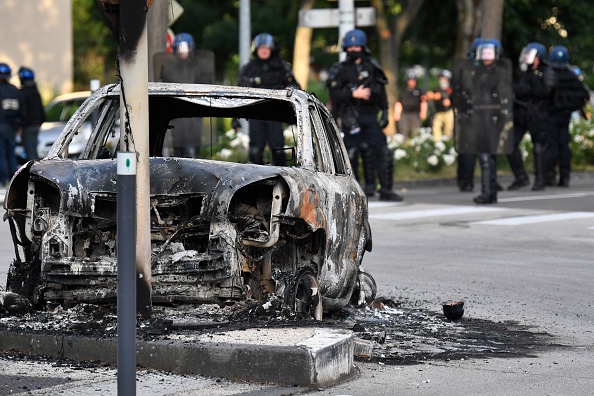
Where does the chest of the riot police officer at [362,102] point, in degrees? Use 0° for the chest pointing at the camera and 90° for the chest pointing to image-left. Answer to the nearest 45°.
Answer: approximately 0°

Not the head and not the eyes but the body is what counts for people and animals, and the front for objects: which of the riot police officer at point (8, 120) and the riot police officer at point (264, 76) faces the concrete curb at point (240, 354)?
the riot police officer at point (264, 76)

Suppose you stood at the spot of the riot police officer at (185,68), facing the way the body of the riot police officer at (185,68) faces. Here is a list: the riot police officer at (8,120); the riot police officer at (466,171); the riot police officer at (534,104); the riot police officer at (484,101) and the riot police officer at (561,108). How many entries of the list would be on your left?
4

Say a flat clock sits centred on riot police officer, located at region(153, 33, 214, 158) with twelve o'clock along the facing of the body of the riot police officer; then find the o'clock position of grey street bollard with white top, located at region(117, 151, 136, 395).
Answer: The grey street bollard with white top is roughly at 12 o'clock from the riot police officer.

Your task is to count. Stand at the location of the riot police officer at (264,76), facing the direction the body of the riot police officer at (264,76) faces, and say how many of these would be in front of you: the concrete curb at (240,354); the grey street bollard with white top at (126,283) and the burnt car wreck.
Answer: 3
